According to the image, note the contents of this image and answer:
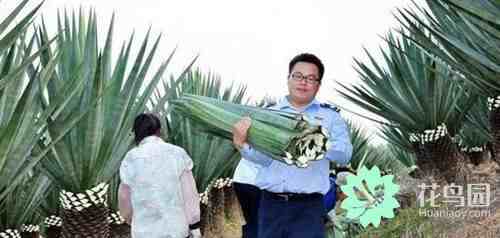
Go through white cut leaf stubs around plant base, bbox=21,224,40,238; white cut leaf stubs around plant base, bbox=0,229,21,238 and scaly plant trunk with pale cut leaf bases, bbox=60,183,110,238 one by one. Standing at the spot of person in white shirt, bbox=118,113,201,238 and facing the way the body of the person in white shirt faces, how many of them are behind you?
0

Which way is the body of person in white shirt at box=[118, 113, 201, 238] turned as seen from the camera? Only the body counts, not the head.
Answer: away from the camera

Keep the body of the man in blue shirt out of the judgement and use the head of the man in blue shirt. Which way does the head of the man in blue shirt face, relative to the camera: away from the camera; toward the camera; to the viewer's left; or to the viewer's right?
toward the camera

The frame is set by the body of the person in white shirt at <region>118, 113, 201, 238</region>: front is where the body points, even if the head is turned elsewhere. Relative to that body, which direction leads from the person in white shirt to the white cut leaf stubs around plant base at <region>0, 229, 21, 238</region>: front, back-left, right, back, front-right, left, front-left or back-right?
front-left

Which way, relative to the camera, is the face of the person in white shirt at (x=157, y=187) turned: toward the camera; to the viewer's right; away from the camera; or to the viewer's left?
away from the camera

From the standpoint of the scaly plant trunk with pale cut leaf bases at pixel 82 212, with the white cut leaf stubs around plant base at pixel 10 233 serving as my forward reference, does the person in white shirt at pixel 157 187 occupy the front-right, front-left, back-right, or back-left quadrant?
back-left

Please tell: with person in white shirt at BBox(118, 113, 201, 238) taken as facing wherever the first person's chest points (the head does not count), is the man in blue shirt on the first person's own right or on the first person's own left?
on the first person's own right
